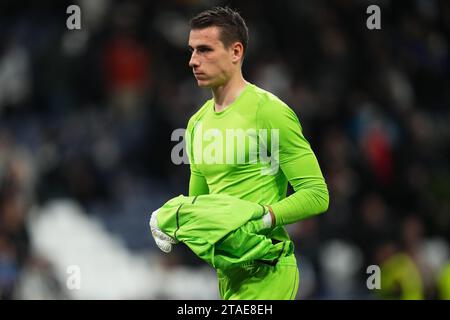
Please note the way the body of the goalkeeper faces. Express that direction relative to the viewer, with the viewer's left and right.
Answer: facing the viewer and to the left of the viewer
